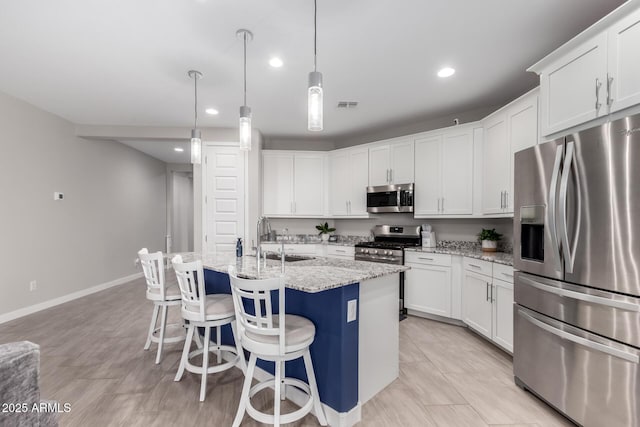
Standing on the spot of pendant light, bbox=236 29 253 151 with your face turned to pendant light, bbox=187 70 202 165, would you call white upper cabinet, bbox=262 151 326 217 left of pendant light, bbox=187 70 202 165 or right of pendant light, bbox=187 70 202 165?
right

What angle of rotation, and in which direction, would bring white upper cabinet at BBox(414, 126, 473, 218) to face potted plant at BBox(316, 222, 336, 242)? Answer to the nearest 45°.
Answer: approximately 45° to its right

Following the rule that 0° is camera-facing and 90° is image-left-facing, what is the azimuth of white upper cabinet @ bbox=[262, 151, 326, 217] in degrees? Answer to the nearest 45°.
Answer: approximately 0°

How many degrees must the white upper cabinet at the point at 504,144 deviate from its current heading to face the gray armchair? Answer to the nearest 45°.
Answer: approximately 45° to its left

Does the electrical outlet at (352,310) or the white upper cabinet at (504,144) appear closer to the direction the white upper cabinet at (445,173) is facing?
the electrical outlet

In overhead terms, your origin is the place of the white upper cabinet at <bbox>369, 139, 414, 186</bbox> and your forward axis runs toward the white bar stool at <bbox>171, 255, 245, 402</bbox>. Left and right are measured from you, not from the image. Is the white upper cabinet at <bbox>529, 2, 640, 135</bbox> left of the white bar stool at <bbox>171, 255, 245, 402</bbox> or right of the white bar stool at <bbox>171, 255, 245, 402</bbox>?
left

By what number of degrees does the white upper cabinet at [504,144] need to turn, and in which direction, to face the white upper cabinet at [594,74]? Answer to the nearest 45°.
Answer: approximately 90° to its left

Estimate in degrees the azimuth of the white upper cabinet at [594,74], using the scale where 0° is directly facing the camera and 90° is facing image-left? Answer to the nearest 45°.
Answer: approximately 45°

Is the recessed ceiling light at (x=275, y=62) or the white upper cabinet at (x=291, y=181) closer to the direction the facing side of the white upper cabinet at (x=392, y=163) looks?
the recessed ceiling light
